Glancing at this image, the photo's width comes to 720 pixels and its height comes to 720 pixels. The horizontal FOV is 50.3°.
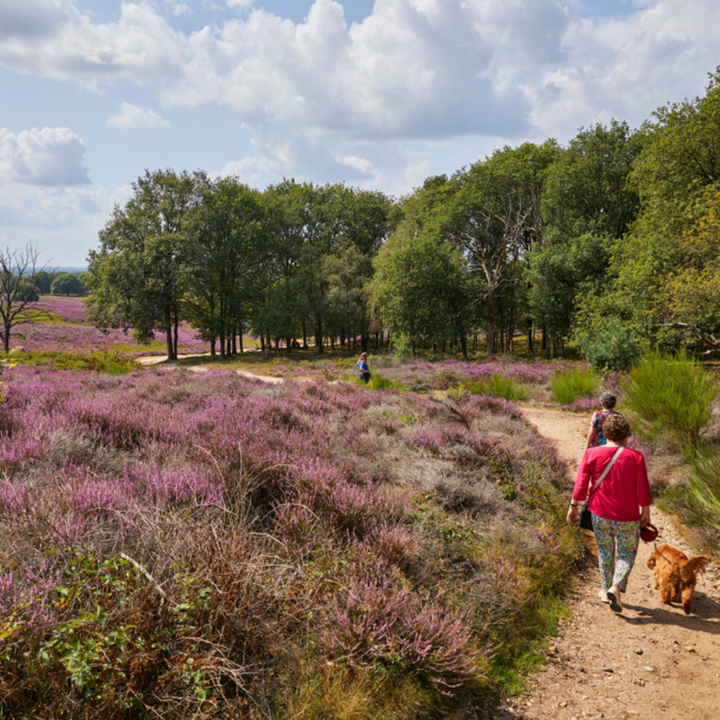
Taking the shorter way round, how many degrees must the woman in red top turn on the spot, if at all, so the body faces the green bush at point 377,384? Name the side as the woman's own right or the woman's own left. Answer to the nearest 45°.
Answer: approximately 45° to the woman's own left

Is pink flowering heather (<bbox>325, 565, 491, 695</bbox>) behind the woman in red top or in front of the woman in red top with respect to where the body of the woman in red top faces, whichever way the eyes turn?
behind

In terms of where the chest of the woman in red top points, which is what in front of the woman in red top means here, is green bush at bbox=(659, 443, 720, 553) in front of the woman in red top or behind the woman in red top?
in front

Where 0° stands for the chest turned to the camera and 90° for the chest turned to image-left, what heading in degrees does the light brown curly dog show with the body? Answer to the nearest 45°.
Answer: approximately 135°

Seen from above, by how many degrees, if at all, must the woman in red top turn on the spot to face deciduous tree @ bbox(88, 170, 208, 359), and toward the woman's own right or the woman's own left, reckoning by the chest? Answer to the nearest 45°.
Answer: approximately 45° to the woman's own left

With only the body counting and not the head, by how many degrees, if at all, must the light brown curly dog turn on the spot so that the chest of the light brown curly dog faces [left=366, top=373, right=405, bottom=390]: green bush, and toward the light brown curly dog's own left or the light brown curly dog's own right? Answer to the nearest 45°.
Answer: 0° — it already faces it

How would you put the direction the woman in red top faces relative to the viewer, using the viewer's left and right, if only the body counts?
facing away from the viewer

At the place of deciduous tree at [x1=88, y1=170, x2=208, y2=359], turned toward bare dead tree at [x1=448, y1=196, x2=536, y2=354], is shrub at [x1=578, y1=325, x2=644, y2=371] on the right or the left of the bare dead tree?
right

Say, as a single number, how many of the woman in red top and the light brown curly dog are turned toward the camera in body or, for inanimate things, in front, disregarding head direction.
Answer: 0

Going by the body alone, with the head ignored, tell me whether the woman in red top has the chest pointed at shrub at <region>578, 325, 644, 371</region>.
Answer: yes

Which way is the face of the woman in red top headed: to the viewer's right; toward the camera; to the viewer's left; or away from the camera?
away from the camera
